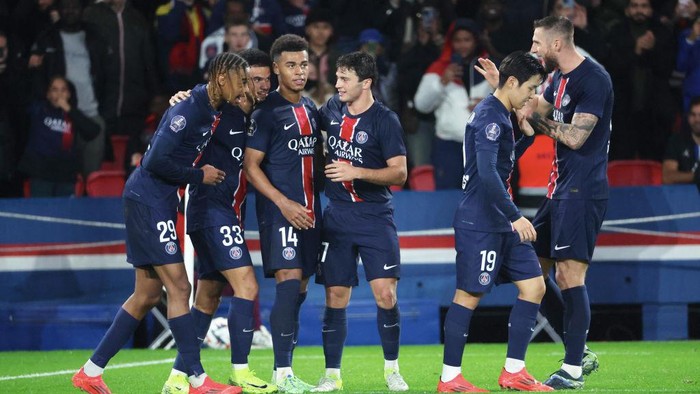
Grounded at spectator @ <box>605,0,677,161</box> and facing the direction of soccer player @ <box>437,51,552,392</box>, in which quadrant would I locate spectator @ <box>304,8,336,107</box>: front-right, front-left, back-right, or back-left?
front-right

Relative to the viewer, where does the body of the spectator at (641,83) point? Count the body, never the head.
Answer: toward the camera

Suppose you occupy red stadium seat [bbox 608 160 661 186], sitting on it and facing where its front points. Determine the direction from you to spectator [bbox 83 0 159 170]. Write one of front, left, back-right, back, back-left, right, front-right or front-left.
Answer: right

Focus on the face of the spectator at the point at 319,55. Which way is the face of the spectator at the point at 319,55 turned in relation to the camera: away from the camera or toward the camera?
toward the camera

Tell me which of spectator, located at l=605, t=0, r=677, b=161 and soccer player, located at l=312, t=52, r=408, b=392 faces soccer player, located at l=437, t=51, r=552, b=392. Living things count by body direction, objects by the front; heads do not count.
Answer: the spectator

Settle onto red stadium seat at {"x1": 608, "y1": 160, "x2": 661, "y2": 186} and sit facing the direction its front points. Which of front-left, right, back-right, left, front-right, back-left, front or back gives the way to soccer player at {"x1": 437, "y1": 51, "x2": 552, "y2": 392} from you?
front

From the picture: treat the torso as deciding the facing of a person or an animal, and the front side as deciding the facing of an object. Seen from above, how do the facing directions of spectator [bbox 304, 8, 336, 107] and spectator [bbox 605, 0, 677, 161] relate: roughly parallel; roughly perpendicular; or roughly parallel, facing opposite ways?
roughly parallel

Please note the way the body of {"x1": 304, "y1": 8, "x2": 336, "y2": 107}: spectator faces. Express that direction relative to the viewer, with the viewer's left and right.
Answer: facing the viewer

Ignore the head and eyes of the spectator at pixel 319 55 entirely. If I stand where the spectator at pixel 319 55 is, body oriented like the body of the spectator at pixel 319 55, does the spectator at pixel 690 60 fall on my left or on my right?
on my left

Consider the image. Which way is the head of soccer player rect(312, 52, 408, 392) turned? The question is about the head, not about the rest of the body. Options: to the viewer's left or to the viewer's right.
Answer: to the viewer's left
